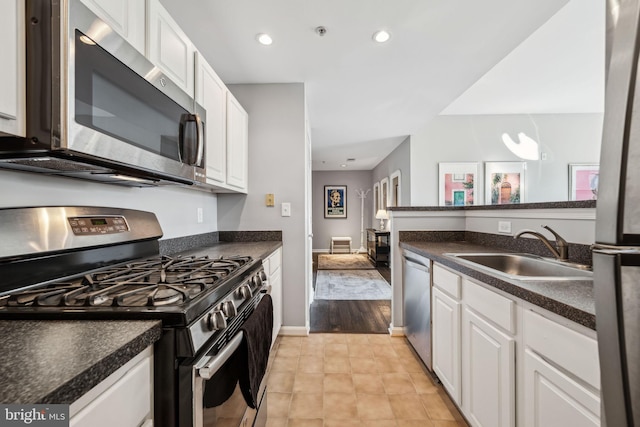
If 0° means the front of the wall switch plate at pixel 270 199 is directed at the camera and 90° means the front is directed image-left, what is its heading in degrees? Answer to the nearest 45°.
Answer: approximately 0°

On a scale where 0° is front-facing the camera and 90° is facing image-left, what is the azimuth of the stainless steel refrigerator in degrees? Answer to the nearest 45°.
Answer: approximately 45°

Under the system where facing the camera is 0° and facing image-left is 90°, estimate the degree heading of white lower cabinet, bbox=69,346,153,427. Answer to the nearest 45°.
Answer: approximately 315°

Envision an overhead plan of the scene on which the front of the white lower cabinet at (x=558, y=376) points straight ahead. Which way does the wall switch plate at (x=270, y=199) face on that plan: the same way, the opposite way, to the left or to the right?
to the left

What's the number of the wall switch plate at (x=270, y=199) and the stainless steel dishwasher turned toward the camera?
1

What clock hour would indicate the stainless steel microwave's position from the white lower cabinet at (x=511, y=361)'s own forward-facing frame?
The stainless steel microwave is roughly at 12 o'clock from the white lower cabinet.

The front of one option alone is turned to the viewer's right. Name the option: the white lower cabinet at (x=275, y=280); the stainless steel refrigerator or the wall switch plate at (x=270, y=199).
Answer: the white lower cabinet

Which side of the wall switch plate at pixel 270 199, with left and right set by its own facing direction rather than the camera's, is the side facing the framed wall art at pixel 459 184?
left

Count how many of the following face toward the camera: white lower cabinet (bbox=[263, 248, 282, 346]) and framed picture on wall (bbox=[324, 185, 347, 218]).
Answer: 1

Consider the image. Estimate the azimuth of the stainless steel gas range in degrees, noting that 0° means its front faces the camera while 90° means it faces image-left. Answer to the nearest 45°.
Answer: approximately 315°

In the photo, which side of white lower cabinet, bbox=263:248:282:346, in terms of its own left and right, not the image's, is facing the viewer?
right

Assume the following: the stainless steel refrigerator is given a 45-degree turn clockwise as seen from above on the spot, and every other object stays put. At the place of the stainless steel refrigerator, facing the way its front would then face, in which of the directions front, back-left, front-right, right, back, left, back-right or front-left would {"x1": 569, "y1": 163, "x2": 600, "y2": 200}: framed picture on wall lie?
right
